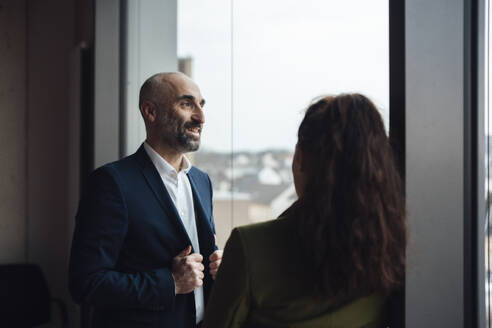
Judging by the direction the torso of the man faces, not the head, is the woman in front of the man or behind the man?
in front

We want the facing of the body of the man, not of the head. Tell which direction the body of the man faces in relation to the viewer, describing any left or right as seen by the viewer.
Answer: facing the viewer and to the right of the viewer

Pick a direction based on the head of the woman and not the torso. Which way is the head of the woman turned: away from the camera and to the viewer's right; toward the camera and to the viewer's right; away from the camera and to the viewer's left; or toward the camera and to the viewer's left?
away from the camera and to the viewer's left
